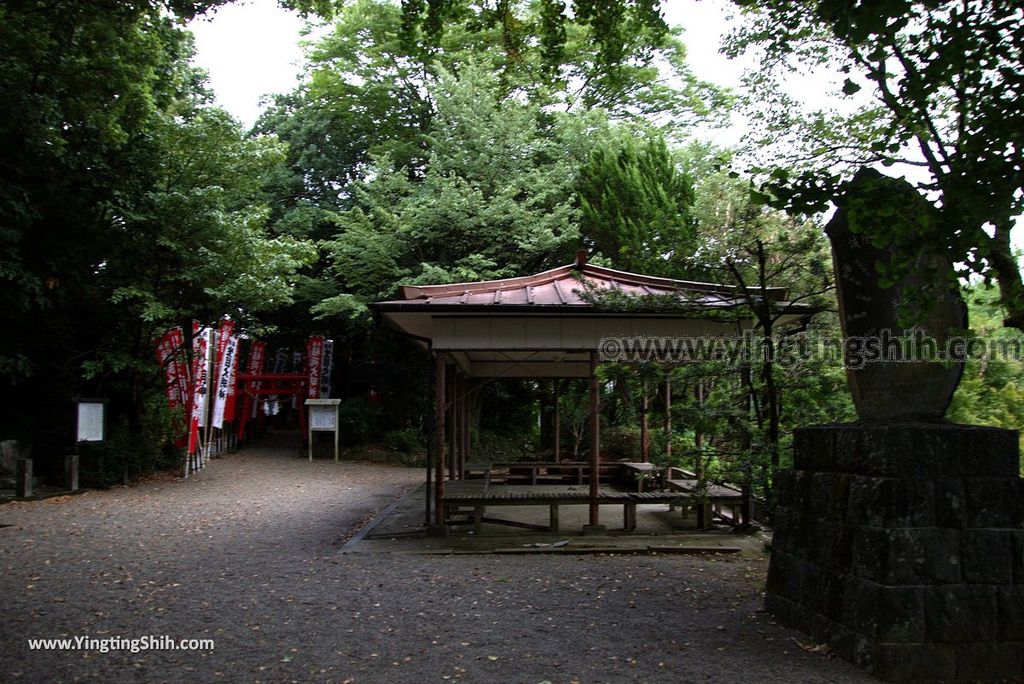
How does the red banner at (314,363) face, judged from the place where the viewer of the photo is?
facing the viewer

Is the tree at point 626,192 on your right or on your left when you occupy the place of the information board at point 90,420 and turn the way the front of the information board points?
on your left

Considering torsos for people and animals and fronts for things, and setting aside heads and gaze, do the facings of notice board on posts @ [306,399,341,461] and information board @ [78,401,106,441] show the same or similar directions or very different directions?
same or similar directions

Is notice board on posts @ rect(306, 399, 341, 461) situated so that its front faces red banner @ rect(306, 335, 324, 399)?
no

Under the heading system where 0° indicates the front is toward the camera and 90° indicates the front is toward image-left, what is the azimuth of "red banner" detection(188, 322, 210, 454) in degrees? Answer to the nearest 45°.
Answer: approximately 315°

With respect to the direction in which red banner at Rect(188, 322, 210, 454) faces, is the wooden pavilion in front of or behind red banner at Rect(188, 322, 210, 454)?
in front

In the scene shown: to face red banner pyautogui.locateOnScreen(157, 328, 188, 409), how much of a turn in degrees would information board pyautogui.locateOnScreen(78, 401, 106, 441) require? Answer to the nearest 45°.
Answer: approximately 135° to its left

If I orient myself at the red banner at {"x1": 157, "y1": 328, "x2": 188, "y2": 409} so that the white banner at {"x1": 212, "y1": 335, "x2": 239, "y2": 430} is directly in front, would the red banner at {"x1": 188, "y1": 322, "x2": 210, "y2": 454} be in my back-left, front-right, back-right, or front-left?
front-right

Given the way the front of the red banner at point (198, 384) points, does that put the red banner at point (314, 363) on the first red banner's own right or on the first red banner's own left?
on the first red banner's own left

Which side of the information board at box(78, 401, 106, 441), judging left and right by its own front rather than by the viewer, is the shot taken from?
front
